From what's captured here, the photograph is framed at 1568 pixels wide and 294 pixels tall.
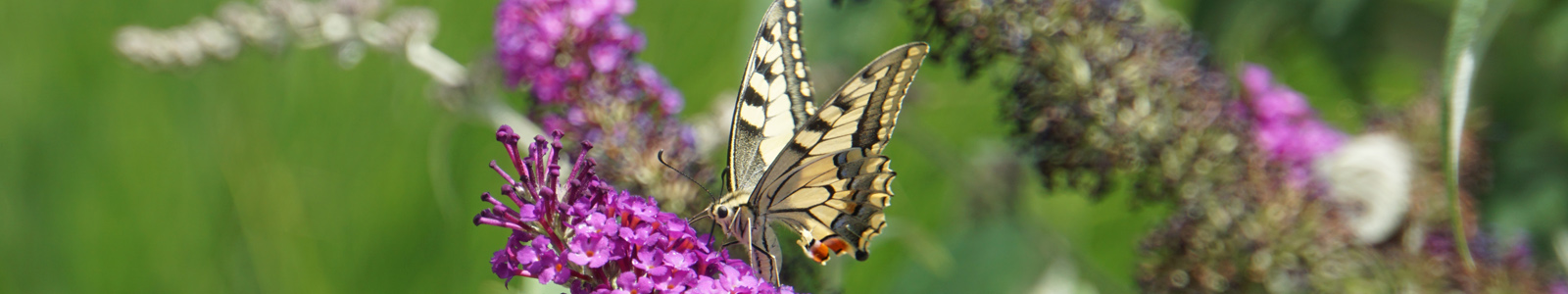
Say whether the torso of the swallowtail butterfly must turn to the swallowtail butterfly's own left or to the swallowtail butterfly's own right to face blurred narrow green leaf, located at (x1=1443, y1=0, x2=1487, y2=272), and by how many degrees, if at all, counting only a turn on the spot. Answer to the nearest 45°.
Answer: approximately 180°

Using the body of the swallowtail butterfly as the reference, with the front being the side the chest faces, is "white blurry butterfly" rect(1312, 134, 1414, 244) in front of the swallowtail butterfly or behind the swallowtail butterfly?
behind

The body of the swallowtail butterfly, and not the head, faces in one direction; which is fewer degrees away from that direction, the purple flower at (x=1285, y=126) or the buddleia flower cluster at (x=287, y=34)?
the buddleia flower cluster

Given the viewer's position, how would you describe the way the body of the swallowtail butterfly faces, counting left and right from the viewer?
facing to the left of the viewer
